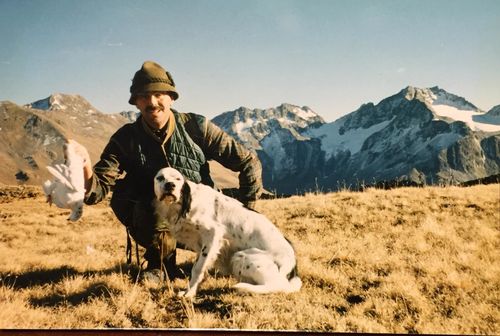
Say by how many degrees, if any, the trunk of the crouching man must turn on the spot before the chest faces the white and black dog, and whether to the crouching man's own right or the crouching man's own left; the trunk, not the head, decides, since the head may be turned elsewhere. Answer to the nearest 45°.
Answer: approximately 45° to the crouching man's own left

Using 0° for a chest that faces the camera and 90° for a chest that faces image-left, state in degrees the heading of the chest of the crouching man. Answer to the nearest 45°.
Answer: approximately 0°
